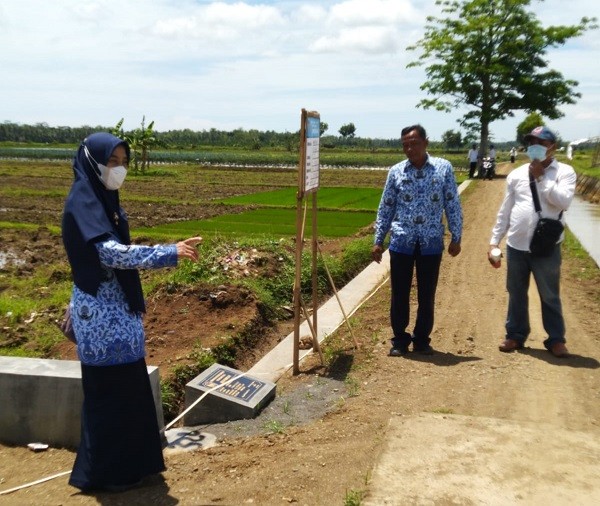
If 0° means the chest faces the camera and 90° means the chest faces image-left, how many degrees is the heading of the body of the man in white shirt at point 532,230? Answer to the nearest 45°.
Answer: approximately 0°

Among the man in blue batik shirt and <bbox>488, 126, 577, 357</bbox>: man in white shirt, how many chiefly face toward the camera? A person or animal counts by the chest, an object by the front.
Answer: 2

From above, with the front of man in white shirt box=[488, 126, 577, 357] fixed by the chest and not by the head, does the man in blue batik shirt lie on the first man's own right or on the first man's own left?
on the first man's own right

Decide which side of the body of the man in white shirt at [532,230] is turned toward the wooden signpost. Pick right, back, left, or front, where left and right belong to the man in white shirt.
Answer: right

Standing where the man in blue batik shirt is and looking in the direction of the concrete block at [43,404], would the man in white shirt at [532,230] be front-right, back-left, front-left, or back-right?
back-left

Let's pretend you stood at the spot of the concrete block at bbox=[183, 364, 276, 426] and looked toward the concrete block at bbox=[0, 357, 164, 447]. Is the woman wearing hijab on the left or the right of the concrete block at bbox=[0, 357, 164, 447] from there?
left

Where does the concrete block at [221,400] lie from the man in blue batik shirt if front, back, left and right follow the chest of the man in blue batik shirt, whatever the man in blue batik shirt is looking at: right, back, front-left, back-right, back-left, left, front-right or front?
front-right

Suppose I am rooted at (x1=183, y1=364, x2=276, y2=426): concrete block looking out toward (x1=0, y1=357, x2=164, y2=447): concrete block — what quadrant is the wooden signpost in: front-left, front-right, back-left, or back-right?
back-right

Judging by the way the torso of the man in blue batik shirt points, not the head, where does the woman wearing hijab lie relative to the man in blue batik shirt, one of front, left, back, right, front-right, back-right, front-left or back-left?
front-right

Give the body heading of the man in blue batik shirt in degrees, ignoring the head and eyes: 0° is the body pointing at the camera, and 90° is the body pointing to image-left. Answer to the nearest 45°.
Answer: approximately 0°

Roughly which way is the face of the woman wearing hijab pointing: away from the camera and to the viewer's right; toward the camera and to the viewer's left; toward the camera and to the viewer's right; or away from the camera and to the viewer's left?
toward the camera and to the viewer's right
